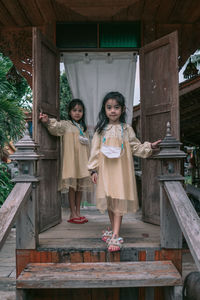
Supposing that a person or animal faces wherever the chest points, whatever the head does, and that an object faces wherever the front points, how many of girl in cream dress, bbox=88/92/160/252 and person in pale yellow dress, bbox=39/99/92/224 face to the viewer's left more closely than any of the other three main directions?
0

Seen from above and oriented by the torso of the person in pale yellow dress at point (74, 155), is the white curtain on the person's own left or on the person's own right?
on the person's own left

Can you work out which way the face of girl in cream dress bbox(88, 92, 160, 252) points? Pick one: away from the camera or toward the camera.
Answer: toward the camera

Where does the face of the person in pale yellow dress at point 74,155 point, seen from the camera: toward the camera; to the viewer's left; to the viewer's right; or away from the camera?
toward the camera

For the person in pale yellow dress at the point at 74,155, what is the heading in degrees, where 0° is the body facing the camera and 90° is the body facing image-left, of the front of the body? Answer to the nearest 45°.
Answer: approximately 315°

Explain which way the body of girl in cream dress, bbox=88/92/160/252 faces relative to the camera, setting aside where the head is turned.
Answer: toward the camera

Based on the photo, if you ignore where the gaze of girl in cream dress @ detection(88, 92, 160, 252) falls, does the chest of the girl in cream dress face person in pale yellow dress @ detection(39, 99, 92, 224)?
no

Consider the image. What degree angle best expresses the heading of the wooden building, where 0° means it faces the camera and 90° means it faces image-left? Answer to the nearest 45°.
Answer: approximately 0°

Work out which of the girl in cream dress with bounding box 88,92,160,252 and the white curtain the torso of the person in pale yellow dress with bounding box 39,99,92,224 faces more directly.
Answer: the girl in cream dress

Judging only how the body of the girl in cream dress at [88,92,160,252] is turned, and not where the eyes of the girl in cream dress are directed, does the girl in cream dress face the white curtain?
no
